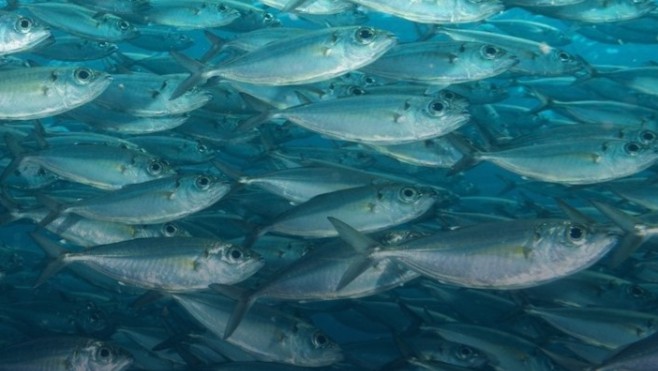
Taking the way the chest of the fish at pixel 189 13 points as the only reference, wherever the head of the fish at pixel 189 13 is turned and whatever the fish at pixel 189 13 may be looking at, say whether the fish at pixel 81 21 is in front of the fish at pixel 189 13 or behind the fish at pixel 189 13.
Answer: behind

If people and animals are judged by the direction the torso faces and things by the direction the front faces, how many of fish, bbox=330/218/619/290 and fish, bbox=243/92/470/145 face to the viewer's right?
2

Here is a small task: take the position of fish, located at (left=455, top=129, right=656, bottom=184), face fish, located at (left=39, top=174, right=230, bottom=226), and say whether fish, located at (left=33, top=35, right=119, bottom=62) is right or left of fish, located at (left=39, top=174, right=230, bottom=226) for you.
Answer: right

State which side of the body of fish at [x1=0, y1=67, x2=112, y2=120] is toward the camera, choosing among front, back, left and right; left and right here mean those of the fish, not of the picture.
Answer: right

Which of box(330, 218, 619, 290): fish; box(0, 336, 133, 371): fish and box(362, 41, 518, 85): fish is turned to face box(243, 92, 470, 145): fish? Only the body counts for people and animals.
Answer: box(0, 336, 133, 371): fish

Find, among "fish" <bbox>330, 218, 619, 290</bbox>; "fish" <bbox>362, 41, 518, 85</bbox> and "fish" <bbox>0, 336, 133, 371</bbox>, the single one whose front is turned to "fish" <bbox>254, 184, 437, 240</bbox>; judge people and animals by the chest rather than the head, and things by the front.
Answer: "fish" <bbox>0, 336, 133, 371</bbox>

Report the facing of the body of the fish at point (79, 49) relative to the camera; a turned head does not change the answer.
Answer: to the viewer's right

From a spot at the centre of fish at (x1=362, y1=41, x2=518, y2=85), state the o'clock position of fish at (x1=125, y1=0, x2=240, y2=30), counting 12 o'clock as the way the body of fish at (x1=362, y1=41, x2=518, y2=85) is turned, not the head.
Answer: fish at (x1=125, y1=0, x2=240, y2=30) is roughly at 7 o'clock from fish at (x1=362, y1=41, x2=518, y2=85).

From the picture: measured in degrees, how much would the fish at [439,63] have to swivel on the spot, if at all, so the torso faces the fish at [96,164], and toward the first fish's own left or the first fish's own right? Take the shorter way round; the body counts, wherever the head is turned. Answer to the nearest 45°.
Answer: approximately 180°

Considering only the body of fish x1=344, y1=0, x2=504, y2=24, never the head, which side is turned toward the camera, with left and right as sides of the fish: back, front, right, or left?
right

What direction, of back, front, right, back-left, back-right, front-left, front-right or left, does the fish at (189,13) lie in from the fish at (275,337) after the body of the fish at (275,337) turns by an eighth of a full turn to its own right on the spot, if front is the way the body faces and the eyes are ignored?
back-left

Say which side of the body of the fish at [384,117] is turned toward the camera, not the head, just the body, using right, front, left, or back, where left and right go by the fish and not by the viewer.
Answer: right

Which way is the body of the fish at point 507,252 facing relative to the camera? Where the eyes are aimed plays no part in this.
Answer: to the viewer's right

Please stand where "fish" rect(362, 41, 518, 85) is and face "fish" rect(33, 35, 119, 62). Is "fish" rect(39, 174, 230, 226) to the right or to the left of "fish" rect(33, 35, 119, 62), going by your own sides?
left

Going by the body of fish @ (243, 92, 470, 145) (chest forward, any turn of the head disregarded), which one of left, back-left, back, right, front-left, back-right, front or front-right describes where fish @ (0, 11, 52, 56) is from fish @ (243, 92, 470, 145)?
back

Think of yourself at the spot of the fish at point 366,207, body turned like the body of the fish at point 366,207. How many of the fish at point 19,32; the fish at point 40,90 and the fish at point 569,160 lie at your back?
2

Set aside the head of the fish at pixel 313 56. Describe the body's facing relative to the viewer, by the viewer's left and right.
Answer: facing to the right of the viewer

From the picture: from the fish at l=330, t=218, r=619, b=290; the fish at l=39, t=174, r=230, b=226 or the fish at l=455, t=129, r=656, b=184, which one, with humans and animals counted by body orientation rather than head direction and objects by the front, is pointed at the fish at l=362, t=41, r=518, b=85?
the fish at l=39, t=174, r=230, b=226
